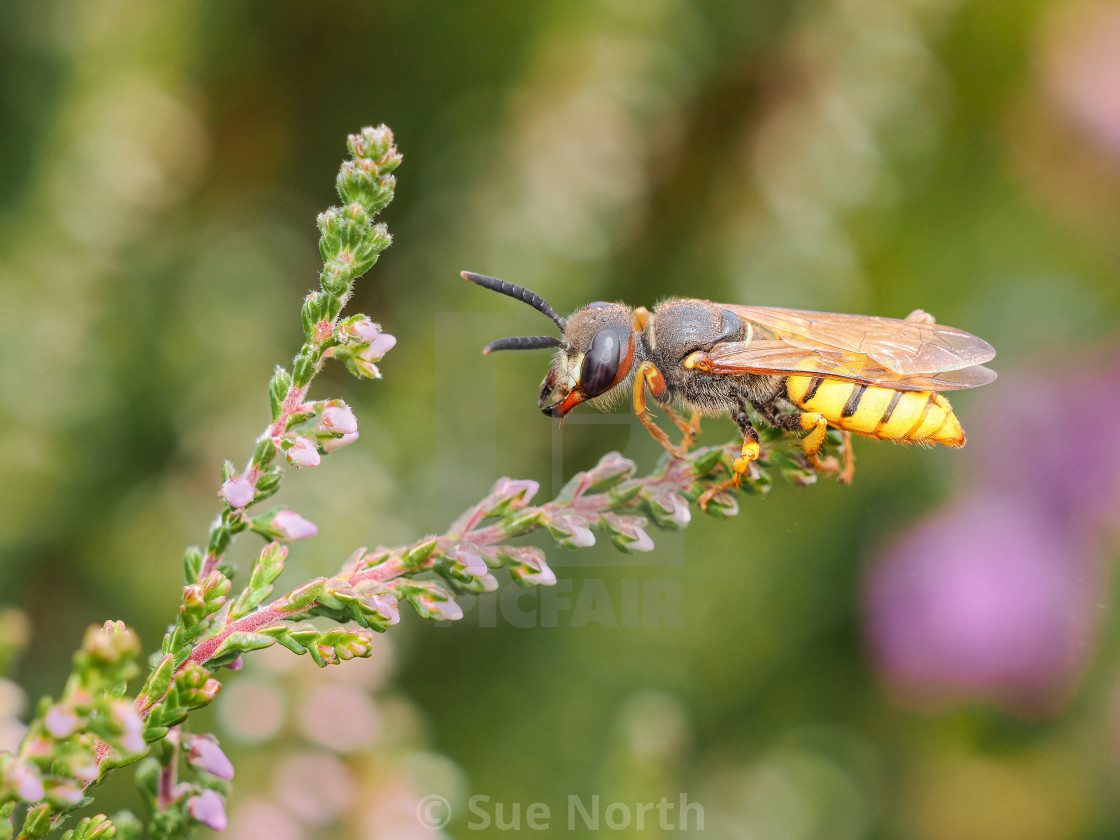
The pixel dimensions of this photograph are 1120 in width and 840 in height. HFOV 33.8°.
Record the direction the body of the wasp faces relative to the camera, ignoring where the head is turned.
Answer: to the viewer's left

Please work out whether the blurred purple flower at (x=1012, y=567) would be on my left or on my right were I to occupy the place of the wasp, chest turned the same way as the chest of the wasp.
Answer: on my right

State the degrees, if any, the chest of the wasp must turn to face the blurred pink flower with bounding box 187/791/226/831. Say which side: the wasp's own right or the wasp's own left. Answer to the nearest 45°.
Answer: approximately 45° to the wasp's own left

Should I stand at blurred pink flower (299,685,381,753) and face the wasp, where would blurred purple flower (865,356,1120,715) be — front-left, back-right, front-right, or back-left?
front-left
